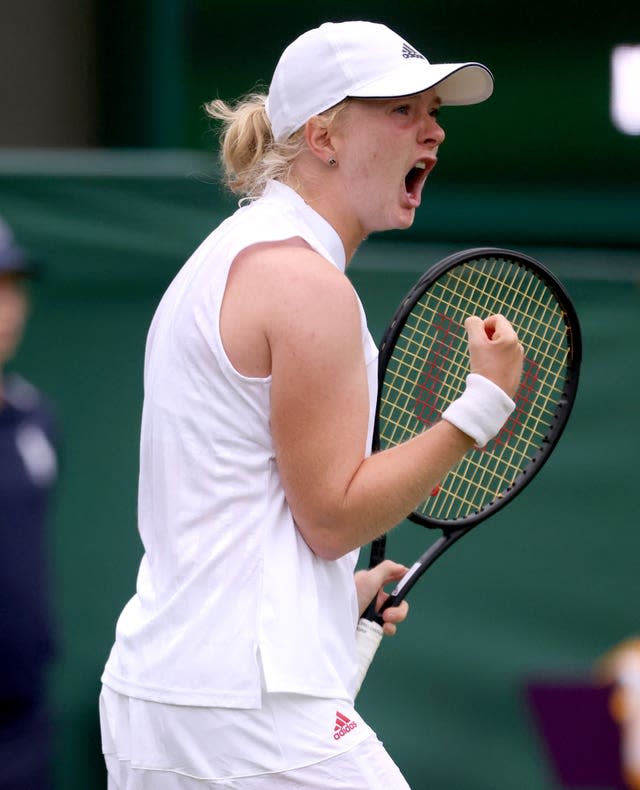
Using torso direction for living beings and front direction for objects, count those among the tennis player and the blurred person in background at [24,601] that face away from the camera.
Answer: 0

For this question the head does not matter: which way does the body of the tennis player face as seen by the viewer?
to the viewer's right

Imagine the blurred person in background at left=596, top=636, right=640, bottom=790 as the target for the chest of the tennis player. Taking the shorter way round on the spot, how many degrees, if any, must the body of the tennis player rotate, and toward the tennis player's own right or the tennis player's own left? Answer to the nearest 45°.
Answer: approximately 45° to the tennis player's own left

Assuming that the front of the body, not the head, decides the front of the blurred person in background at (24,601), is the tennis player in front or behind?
in front

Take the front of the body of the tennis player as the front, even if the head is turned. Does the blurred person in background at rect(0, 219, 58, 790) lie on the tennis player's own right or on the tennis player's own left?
on the tennis player's own left

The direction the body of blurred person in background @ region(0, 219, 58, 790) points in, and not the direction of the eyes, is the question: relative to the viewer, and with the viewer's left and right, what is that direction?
facing the viewer and to the right of the viewer
